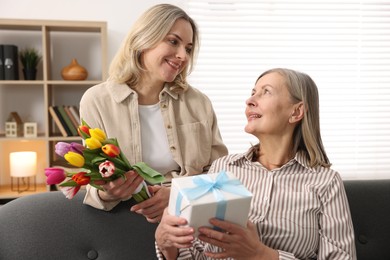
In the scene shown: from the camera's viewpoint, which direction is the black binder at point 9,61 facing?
toward the camera

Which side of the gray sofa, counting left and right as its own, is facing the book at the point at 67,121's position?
back

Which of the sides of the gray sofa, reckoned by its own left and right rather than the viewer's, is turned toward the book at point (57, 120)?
back

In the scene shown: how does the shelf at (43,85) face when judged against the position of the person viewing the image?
facing the viewer

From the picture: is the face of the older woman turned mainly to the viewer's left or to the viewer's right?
to the viewer's left

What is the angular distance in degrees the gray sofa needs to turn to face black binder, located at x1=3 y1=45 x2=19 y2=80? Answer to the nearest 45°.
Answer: approximately 135° to its right

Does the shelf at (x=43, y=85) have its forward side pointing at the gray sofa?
yes

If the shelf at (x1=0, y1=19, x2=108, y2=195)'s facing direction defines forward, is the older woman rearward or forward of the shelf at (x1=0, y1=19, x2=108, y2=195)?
forward

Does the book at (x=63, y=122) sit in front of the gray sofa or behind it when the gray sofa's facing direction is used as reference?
behind

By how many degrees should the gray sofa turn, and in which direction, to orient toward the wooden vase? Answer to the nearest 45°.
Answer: approximately 180°

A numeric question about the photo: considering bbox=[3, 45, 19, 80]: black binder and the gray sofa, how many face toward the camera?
2

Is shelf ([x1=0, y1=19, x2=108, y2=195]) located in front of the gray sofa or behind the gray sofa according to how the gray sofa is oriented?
behind
